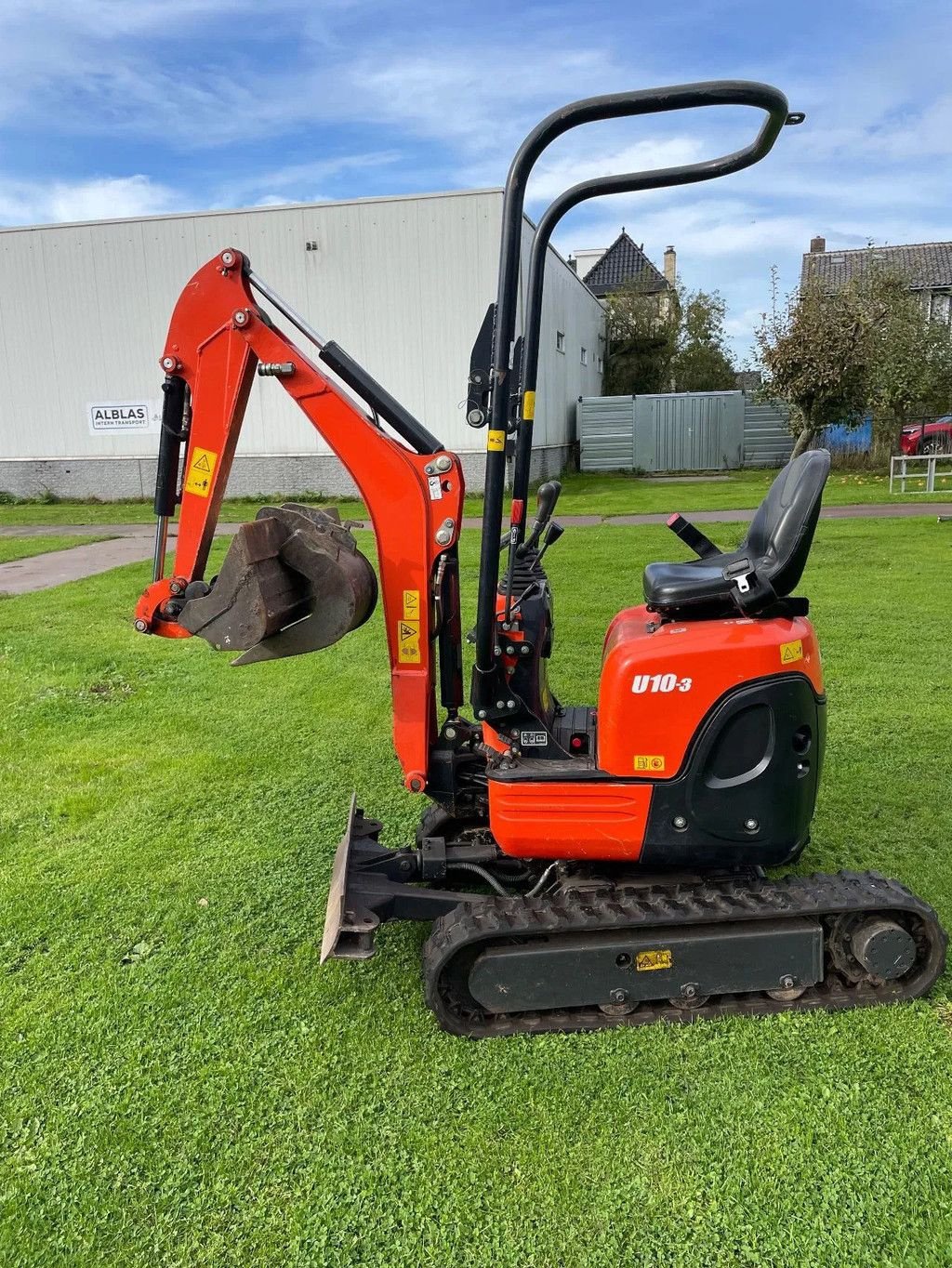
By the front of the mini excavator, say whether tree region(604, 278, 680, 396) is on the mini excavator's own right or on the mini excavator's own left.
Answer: on the mini excavator's own right

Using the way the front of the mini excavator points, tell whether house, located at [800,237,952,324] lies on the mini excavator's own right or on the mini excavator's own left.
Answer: on the mini excavator's own right

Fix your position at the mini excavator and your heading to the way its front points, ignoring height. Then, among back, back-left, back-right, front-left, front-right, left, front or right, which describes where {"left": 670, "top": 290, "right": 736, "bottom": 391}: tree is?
right

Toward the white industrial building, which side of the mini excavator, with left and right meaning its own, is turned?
right

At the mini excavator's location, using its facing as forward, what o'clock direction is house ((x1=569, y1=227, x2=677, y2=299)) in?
The house is roughly at 3 o'clock from the mini excavator.

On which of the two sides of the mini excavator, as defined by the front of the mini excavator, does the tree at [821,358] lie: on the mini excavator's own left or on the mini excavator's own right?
on the mini excavator's own right

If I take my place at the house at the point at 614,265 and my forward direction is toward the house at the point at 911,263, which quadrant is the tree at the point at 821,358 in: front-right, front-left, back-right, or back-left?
front-right

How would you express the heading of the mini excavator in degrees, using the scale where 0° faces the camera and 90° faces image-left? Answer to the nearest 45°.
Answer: approximately 90°
